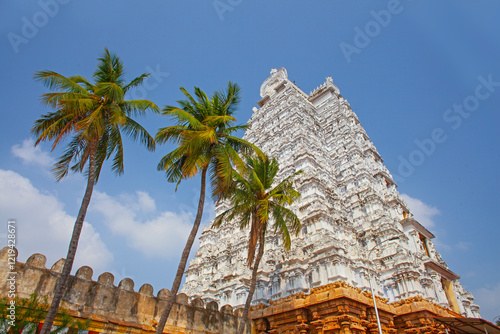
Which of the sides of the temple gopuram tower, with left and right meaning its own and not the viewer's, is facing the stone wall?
right

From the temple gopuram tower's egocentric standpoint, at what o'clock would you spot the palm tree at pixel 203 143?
The palm tree is roughly at 2 o'clock from the temple gopuram tower.

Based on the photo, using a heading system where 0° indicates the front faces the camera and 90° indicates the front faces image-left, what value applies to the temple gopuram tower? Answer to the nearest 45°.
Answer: approximately 315°

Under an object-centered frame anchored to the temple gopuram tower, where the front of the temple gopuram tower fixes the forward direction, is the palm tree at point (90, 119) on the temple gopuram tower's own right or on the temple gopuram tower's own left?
on the temple gopuram tower's own right
